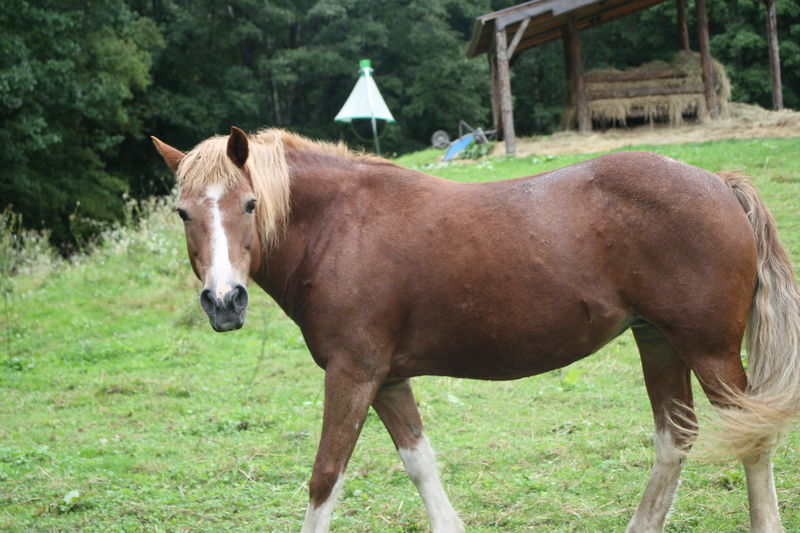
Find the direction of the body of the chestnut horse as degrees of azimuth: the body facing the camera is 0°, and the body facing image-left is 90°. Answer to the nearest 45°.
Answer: approximately 90°

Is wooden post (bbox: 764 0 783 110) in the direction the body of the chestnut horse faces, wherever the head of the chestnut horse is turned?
no

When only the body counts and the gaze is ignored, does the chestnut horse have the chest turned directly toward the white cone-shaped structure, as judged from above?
no

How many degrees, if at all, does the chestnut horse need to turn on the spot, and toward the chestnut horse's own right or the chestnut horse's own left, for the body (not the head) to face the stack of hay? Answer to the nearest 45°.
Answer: approximately 90° to the chestnut horse's own right

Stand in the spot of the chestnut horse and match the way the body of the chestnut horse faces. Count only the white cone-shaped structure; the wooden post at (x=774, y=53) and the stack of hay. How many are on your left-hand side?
0
